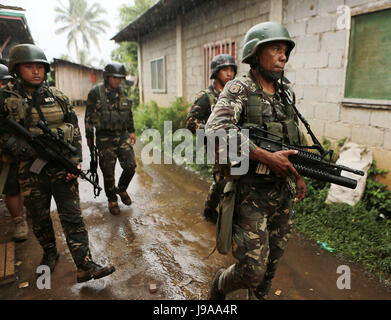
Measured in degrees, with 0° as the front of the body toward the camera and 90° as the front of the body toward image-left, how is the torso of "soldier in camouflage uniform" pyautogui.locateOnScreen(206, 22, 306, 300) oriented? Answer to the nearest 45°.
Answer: approximately 315°

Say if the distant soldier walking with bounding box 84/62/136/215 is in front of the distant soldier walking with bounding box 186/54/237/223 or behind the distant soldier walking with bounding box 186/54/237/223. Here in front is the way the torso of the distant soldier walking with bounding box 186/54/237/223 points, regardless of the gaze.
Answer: behind

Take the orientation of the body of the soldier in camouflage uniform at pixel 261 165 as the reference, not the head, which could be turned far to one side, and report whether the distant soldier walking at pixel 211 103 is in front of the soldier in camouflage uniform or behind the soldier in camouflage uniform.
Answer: behind

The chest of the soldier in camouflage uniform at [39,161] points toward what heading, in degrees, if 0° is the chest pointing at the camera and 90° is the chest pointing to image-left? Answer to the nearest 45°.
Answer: approximately 315°

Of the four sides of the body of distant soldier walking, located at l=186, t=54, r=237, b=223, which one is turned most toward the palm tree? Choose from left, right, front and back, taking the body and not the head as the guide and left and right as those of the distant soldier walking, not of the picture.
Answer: back

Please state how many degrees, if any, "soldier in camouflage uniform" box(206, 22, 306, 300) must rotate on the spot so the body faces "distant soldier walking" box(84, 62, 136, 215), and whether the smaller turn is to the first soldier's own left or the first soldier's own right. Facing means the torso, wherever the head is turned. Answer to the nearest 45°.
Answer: approximately 180°

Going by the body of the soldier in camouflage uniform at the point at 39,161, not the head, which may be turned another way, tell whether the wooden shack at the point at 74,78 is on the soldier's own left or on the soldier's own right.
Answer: on the soldier's own left

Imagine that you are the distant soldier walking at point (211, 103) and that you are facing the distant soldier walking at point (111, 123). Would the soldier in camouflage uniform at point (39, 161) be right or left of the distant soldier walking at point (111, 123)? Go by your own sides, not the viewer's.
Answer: left

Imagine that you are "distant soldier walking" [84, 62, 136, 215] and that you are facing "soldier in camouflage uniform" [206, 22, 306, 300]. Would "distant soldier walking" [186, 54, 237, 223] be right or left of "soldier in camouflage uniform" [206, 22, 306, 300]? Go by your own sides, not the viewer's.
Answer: left

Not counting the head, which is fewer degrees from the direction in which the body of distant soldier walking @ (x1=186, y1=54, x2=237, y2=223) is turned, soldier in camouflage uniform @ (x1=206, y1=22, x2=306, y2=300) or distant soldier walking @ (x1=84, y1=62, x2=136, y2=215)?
the soldier in camouflage uniform

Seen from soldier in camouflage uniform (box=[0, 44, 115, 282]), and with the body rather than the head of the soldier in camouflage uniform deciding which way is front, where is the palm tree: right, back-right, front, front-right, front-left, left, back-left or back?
back-left

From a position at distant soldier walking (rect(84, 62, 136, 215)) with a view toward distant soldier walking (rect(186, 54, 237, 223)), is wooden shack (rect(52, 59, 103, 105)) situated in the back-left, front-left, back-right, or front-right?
back-left
